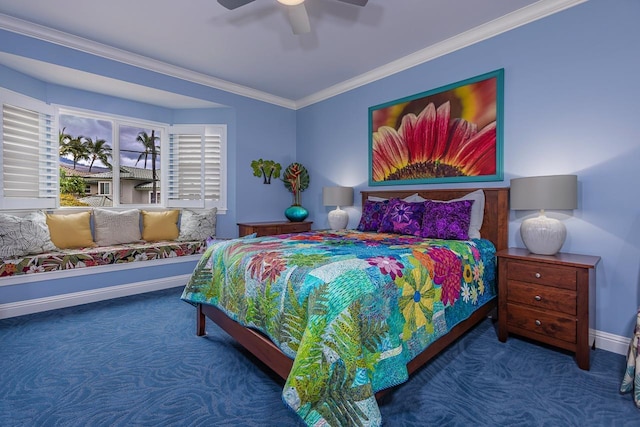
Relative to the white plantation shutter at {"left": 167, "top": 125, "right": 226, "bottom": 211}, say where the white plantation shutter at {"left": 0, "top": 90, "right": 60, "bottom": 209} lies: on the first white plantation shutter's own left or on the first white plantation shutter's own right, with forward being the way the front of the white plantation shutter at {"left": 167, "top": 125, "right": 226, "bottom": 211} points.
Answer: on the first white plantation shutter's own right

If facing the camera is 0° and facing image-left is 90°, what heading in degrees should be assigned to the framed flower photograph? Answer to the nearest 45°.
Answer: approximately 45°

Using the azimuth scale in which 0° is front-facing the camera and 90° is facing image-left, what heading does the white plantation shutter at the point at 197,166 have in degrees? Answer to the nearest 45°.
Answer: approximately 0°

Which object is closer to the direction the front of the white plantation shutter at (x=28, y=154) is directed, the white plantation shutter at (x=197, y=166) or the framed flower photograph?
the framed flower photograph
